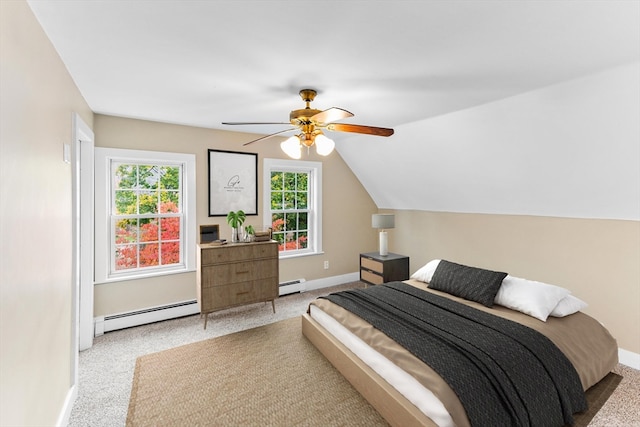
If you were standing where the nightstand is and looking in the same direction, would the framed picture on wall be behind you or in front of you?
in front

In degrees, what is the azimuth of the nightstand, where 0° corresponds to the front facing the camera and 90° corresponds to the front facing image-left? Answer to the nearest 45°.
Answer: approximately 45°

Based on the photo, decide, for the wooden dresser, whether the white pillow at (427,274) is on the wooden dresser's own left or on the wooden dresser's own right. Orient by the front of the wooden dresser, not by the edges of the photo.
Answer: on the wooden dresser's own left

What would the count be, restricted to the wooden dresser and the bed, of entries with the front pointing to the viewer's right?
0

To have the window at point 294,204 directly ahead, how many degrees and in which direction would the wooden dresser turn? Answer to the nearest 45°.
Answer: approximately 135° to its left

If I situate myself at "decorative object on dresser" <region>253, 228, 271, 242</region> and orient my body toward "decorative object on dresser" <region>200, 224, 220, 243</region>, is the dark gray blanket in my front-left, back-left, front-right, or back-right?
back-left

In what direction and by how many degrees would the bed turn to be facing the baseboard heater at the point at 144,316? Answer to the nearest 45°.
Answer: approximately 45° to its right

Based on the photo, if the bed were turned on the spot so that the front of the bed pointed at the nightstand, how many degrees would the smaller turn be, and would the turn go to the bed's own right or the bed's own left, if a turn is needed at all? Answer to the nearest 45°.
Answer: approximately 90° to the bed's own right

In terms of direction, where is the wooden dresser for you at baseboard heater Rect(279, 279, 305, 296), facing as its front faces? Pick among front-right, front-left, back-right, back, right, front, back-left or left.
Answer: right

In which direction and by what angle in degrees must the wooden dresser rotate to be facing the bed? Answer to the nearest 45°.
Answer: approximately 45° to its left

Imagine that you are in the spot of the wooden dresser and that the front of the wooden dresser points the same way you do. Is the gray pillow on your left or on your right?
on your left

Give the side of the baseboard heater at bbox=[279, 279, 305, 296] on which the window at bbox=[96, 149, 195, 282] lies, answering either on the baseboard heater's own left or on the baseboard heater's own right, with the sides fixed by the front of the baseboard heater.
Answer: on the baseboard heater's own right

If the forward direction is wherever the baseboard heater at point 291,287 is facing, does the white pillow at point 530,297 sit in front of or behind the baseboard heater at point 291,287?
in front

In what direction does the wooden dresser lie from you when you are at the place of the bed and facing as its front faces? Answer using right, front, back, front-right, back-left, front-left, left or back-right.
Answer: front-right
